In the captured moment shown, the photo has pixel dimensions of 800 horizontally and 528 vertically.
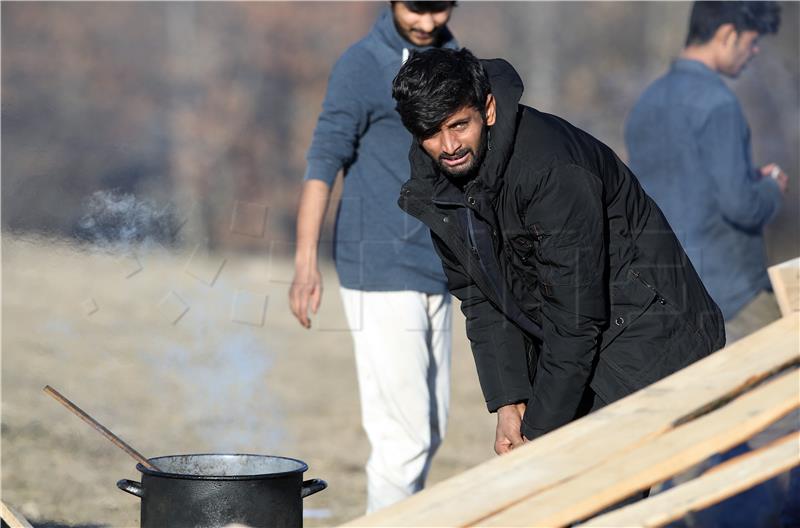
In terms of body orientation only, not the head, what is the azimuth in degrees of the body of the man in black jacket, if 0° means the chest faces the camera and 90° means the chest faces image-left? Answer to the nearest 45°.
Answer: approximately 45°

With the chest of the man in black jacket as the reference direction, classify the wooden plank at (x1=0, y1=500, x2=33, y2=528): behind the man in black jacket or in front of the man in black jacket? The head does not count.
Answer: in front

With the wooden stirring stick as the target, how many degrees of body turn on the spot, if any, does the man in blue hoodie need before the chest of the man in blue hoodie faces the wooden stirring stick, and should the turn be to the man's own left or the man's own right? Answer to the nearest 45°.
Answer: approximately 90° to the man's own right

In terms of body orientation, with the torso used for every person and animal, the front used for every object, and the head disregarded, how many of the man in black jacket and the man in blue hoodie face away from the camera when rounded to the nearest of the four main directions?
0

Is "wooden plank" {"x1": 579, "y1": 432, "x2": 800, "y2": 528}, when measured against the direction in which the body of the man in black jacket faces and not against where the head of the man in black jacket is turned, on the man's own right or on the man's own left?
on the man's own left

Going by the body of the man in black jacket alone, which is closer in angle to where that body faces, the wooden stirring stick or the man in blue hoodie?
the wooden stirring stick

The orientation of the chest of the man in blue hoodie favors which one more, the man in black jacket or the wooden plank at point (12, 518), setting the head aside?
the man in black jacket

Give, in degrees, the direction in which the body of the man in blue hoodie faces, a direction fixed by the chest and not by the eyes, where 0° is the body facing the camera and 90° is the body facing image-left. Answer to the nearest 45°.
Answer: approximately 315°

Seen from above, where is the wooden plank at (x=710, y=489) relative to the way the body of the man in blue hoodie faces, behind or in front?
in front

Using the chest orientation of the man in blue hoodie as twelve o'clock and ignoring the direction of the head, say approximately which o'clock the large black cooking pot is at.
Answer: The large black cooking pot is roughly at 2 o'clock from the man in blue hoodie.
